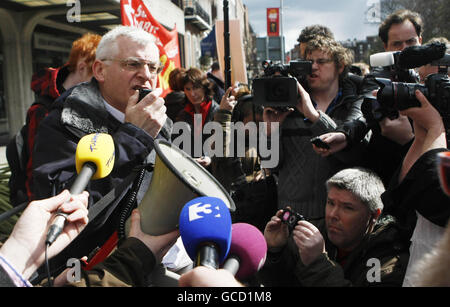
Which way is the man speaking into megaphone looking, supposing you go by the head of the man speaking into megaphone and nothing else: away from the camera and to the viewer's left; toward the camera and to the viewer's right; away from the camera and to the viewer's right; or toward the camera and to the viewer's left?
toward the camera and to the viewer's right

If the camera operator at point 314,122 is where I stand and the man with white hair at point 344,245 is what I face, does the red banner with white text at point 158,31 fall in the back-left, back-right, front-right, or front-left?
back-right

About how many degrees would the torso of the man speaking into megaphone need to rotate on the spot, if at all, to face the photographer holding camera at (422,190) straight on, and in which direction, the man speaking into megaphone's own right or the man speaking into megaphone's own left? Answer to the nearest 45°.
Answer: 0° — they already face them

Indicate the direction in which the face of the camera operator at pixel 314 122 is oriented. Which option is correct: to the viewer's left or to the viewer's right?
to the viewer's left

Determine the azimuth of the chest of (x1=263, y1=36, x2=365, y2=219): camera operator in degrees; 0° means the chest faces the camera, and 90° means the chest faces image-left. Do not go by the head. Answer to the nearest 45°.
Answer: approximately 45°

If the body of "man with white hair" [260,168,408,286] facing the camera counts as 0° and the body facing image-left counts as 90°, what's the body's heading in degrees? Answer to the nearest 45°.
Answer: approximately 45°

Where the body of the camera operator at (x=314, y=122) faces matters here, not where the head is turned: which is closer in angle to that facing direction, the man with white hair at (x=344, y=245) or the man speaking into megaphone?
the man speaking into megaphone

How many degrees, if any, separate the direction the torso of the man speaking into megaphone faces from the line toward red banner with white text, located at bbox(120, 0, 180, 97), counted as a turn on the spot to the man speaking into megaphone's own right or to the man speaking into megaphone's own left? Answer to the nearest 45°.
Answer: approximately 135° to the man speaking into megaphone's own left
